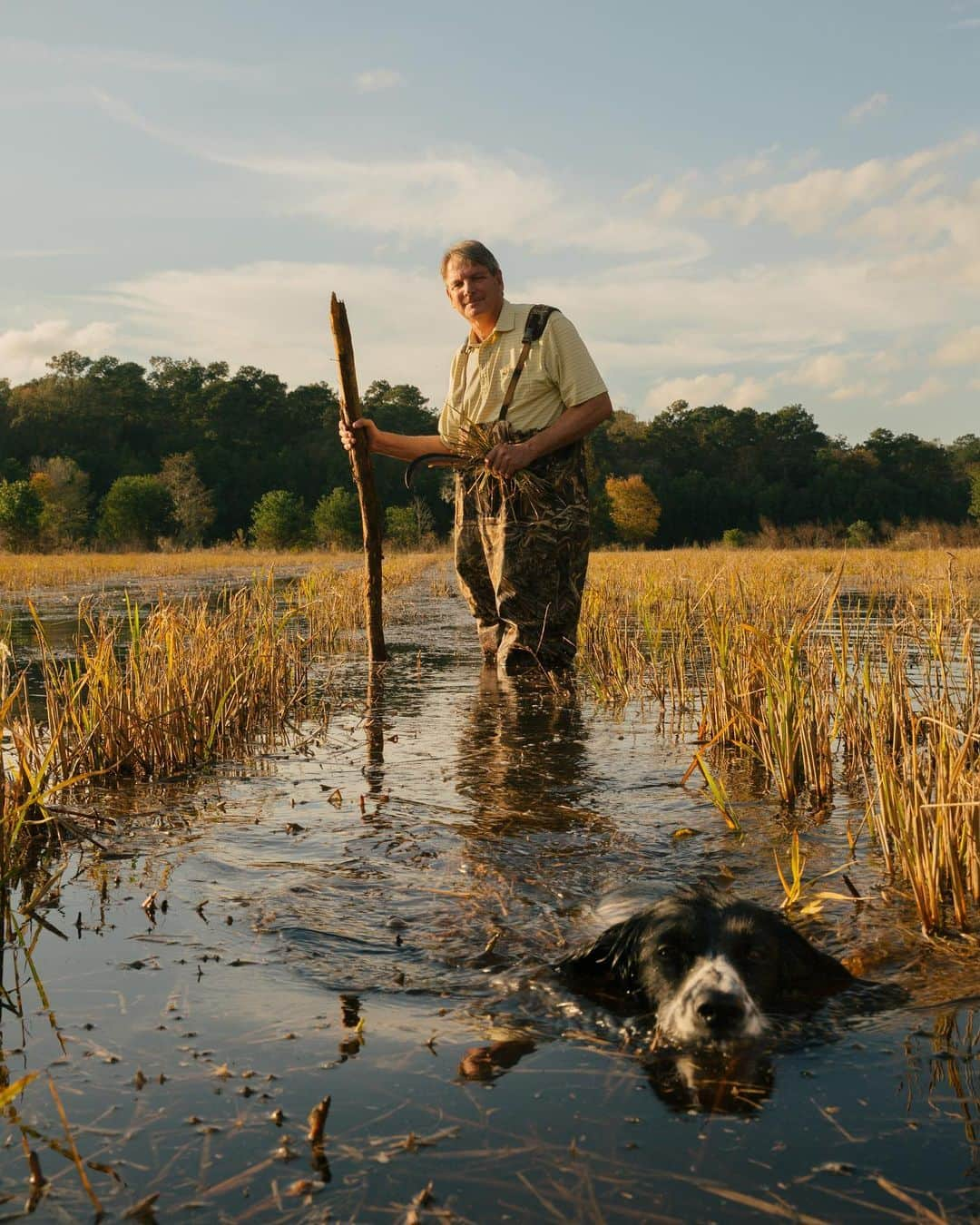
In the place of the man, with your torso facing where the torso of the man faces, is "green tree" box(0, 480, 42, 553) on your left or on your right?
on your right

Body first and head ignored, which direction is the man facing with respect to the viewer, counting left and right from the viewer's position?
facing the viewer and to the left of the viewer
